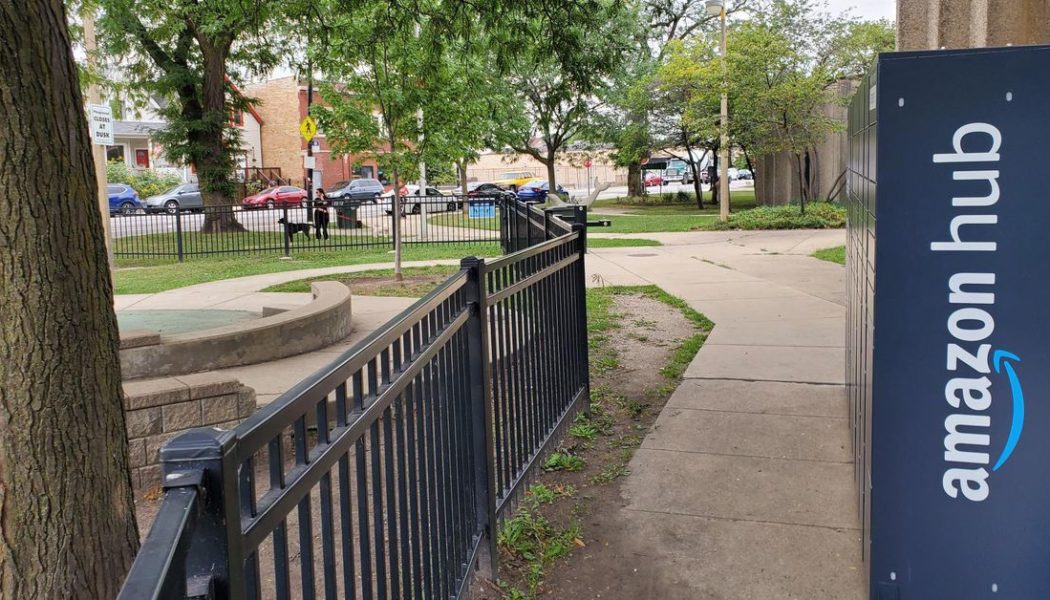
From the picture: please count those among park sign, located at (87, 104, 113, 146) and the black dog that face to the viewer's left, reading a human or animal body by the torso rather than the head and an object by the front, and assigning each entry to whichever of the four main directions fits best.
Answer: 1

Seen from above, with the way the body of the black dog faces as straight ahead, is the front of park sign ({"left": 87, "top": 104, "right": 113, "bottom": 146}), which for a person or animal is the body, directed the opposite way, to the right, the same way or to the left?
to the left

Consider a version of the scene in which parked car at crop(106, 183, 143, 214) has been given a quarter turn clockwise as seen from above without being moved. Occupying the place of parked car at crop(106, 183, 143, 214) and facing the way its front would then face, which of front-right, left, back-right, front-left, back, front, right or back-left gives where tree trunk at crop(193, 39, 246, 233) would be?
back

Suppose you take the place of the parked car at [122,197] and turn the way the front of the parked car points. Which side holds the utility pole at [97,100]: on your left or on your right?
on your left

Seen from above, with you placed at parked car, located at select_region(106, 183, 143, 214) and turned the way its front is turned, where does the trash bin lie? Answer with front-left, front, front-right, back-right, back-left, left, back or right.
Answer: left

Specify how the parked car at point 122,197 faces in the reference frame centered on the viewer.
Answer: facing to the left of the viewer

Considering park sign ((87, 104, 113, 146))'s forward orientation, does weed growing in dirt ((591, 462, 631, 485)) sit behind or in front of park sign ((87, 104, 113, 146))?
in front

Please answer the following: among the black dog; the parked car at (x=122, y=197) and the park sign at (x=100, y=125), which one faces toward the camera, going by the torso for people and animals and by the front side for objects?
the park sign

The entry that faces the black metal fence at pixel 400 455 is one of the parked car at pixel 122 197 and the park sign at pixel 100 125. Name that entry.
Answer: the park sign

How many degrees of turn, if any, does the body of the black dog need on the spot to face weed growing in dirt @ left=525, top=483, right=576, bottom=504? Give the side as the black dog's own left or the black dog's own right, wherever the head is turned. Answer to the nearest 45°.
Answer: approximately 90° to the black dog's own left

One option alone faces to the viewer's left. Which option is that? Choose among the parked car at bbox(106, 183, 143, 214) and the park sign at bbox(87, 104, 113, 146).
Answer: the parked car

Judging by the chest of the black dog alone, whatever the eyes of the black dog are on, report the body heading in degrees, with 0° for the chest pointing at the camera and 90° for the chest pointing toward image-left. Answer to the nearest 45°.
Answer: approximately 90°

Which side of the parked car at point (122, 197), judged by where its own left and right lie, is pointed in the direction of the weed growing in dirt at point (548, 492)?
left
